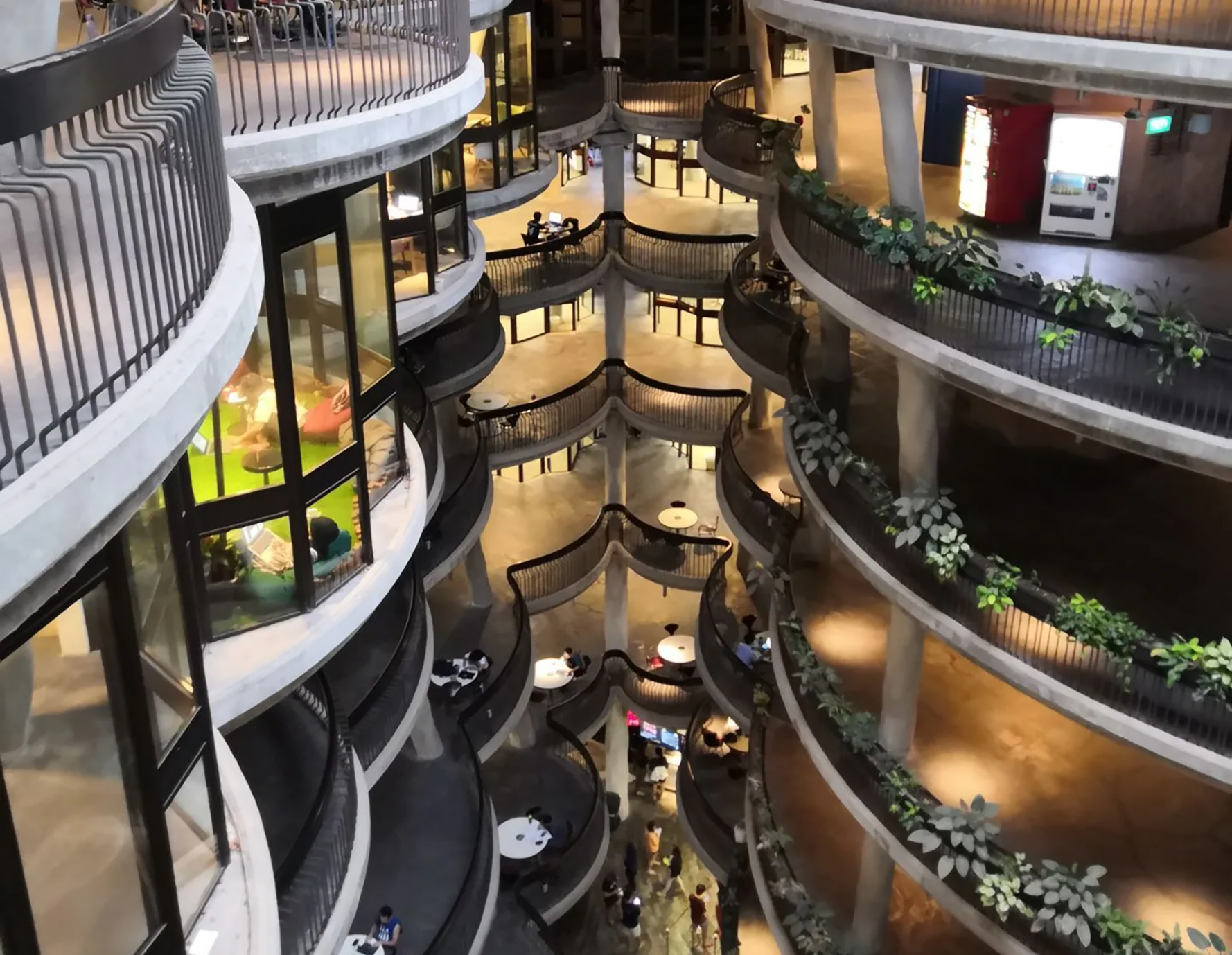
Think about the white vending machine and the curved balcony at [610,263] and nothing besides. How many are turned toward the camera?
2

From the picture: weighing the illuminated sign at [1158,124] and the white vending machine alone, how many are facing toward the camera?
2

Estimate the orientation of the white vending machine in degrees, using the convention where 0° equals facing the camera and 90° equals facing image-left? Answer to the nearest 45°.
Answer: approximately 0°

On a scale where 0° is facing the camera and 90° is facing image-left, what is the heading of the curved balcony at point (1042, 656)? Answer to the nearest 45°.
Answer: approximately 45°

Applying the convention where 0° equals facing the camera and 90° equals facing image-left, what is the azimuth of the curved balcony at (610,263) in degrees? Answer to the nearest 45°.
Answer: approximately 0°

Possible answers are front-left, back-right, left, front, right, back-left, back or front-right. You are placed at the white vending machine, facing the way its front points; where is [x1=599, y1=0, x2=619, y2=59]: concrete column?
back-right

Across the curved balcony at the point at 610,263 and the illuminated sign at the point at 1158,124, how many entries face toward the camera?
2
